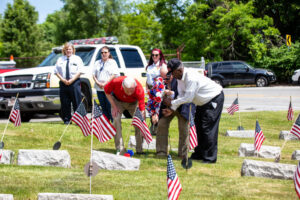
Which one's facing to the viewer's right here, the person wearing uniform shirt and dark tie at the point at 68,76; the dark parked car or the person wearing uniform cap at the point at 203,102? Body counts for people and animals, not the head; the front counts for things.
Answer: the dark parked car

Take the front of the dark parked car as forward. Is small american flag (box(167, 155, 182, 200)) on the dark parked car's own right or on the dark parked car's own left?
on the dark parked car's own right

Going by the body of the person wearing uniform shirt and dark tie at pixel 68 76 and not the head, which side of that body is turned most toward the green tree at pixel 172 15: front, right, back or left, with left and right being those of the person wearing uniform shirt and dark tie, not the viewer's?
back

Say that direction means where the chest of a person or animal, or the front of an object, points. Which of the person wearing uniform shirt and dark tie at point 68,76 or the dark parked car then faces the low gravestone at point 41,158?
the person wearing uniform shirt and dark tie

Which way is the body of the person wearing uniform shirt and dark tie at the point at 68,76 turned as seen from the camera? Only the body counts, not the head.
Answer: toward the camera

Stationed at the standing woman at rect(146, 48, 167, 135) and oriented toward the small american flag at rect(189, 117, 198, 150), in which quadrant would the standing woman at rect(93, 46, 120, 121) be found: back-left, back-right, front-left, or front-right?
back-right

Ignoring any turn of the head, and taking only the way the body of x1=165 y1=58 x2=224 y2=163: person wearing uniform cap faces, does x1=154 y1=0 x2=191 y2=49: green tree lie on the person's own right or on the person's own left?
on the person's own right

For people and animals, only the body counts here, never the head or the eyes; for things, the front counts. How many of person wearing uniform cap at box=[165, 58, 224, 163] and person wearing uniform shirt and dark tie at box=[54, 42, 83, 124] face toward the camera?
1

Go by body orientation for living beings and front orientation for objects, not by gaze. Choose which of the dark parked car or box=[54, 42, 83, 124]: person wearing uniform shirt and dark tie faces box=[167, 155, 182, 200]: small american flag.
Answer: the person wearing uniform shirt and dark tie

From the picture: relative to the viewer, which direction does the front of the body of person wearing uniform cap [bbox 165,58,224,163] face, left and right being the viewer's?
facing to the left of the viewer

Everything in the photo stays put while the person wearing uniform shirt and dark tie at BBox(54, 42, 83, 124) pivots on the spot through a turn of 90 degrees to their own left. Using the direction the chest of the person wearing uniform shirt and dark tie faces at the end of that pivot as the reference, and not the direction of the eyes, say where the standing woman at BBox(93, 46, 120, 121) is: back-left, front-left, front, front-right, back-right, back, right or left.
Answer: front-right

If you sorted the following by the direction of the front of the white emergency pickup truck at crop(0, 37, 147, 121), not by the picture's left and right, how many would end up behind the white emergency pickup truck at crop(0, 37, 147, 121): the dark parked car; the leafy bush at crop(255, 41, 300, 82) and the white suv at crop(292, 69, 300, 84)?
3

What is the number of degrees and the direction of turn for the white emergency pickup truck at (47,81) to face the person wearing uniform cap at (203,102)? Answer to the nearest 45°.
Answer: approximately 90° to its left
